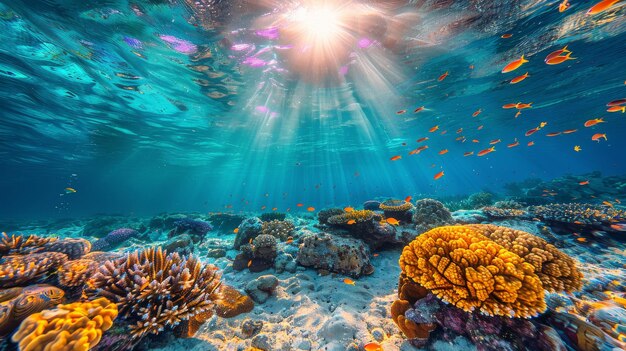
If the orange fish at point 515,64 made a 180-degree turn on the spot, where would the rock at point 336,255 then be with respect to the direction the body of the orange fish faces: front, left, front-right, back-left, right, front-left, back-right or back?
back-right

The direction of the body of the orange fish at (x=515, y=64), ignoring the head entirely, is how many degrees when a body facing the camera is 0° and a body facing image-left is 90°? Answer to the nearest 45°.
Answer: approximately 90°

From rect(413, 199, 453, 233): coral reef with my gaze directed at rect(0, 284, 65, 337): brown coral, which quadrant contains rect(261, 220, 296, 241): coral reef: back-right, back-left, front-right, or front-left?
front-right

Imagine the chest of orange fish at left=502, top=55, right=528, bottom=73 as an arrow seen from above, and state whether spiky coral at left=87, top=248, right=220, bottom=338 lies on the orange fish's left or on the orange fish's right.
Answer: on the orange fish's left

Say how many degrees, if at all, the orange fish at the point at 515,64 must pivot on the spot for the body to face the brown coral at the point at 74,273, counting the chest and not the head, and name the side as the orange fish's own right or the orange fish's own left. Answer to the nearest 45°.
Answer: approximately 45° to the orange fish's own left
